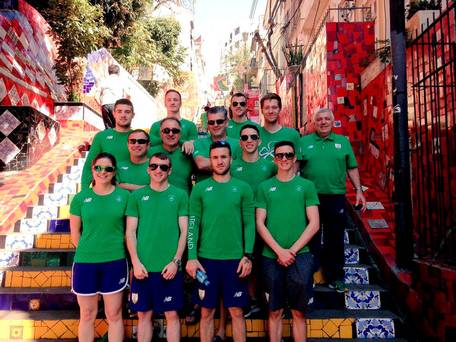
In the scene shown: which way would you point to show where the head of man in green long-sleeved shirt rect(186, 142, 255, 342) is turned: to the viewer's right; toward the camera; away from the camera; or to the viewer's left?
toward the camera

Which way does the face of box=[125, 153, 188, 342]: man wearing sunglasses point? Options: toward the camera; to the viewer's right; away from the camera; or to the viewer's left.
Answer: toward the camera

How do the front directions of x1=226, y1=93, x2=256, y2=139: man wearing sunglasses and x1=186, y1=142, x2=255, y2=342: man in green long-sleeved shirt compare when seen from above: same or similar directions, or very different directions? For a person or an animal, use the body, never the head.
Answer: same or similar directions

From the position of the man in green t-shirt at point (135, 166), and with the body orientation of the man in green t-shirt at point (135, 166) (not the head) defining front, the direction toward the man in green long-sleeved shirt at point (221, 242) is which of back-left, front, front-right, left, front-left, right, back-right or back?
front-left

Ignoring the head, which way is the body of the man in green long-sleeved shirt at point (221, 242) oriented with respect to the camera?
toward the camera

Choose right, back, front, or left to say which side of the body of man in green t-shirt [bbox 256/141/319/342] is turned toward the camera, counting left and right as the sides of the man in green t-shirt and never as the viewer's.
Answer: front

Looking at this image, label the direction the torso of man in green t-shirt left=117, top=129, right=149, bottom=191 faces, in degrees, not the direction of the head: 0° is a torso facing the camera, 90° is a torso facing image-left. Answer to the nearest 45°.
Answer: approximately 0°

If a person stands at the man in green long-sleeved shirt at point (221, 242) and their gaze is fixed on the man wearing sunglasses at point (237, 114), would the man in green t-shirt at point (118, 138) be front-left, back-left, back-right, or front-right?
front-left

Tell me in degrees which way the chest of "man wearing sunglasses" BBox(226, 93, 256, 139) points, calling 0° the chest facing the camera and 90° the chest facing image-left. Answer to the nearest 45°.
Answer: approximately 0°

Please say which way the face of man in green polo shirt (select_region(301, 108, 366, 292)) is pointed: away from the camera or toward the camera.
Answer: toward the camera

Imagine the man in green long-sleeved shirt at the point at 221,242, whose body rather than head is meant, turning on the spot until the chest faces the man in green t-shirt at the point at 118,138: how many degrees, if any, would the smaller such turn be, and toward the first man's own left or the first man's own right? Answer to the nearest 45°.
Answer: approximately 135° to the first man's own right

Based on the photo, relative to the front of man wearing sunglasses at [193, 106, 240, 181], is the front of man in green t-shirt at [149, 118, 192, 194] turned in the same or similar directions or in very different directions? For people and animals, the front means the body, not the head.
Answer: same or similar directions

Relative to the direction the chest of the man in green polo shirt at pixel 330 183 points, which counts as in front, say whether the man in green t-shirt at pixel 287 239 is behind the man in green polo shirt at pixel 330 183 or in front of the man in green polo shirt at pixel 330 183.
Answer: in front

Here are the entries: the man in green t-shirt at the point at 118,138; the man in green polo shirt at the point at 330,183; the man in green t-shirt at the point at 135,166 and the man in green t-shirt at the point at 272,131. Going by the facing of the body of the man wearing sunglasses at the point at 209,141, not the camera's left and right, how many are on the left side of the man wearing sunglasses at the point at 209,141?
2
